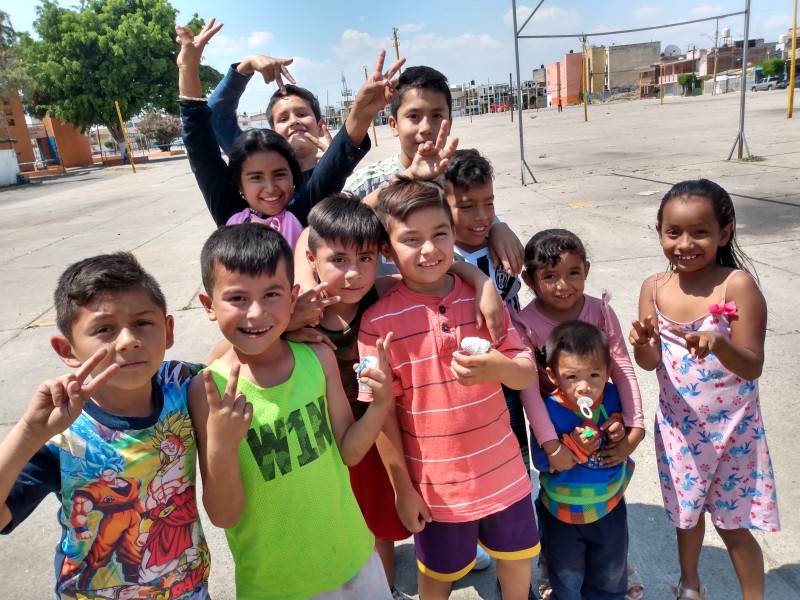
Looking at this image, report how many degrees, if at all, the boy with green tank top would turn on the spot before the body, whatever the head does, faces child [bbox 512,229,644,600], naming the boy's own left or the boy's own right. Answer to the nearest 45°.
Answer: approximately 90° to the boy's own left

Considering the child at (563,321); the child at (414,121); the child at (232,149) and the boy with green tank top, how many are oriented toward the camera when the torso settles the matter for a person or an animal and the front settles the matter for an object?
4

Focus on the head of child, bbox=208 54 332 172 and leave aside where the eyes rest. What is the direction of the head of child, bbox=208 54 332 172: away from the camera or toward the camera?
toward the camera

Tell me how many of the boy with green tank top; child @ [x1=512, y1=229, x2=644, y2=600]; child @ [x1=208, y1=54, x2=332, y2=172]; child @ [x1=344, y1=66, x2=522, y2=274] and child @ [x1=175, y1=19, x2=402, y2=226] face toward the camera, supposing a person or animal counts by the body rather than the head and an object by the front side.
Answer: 5

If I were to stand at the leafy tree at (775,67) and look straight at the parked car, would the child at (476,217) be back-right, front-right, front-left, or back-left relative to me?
front-left

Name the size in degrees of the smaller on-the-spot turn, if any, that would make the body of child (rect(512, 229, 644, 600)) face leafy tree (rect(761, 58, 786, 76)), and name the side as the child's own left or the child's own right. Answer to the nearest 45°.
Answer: approximately 180°

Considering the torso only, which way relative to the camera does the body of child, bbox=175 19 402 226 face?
toward the camera

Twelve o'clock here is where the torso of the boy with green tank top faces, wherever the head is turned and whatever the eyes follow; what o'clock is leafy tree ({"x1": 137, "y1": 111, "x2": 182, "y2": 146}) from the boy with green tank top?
The leafy tree is roughly at 6 o'clock from the boy with green tank top.

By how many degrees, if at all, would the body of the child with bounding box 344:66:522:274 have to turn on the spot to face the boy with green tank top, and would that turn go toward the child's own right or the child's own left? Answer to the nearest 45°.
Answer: approximately 45° to the child's own right

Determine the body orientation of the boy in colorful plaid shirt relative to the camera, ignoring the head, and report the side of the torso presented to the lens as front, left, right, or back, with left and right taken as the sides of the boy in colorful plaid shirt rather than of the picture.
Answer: front

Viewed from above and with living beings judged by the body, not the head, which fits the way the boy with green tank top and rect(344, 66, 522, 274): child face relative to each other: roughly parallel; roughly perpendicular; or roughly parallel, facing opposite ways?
roughly parallel

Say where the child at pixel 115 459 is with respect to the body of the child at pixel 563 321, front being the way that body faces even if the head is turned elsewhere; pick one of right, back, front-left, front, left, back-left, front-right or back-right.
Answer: front-right

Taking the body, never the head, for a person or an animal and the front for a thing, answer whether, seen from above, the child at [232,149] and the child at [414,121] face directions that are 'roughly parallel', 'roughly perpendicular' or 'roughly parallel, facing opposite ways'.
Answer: roughly parallel

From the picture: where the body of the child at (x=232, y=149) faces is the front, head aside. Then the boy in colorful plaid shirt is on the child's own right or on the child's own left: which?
on the child's own left

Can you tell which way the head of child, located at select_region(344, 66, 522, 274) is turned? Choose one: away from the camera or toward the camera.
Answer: toward the camera

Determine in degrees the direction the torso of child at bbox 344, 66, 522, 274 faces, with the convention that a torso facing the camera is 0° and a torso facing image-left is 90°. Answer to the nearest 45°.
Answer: approximately 0°

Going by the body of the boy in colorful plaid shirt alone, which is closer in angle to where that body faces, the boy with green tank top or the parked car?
the boy with green tank top

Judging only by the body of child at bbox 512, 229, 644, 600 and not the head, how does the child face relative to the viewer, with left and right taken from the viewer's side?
facing the viewer
